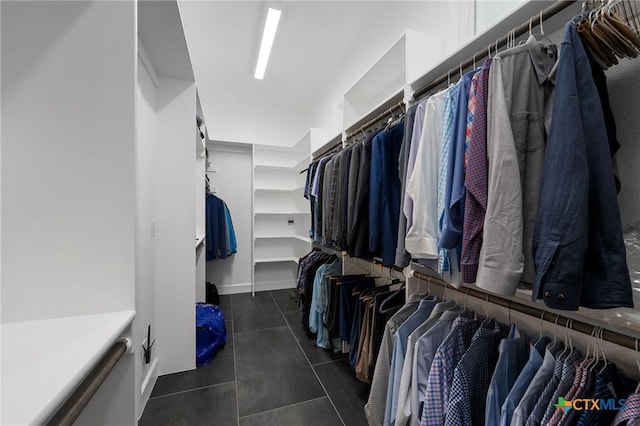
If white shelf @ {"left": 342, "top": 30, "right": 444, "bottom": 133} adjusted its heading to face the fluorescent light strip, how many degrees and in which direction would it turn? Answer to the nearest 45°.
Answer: approximately 45° to its right

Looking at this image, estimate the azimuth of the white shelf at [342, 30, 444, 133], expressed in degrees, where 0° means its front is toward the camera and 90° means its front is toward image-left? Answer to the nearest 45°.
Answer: approximately 45°

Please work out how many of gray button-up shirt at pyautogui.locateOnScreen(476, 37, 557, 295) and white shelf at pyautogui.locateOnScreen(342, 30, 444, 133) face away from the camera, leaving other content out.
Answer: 0

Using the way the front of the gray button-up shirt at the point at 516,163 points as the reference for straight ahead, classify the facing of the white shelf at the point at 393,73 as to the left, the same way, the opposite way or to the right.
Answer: to the right

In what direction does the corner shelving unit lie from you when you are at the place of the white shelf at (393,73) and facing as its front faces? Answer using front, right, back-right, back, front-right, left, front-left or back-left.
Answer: right
